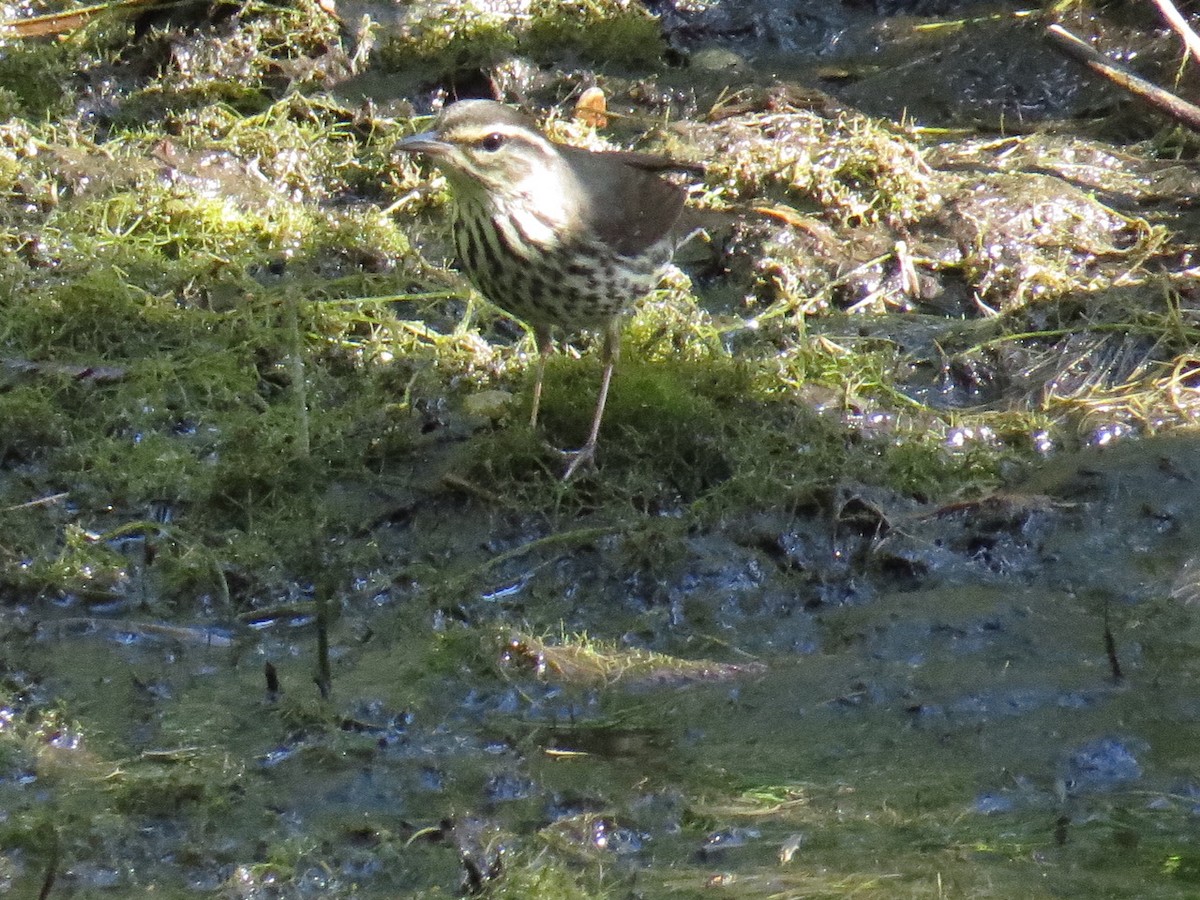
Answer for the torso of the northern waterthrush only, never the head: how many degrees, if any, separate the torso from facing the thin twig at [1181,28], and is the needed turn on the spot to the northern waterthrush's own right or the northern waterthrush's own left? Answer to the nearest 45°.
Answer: approximately 180°

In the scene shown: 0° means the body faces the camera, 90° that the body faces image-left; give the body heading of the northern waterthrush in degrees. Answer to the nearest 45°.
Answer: approximately 45°

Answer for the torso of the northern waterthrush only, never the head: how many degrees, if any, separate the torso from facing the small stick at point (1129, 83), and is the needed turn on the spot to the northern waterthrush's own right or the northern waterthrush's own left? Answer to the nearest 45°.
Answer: approximately 180°
